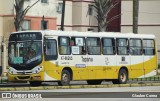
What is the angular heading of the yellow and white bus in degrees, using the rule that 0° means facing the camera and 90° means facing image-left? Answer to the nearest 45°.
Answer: approximately 45°
